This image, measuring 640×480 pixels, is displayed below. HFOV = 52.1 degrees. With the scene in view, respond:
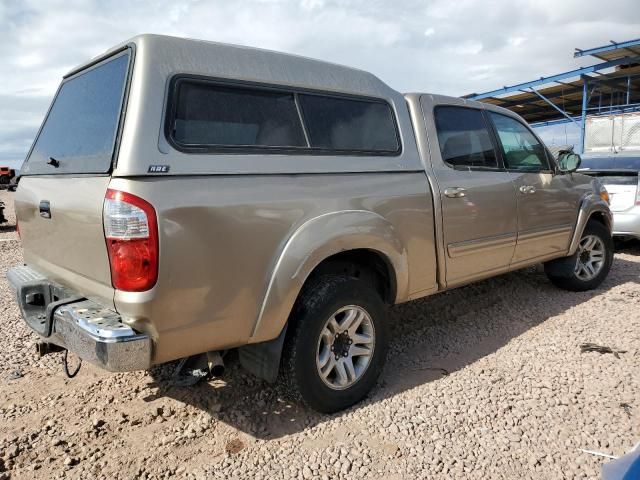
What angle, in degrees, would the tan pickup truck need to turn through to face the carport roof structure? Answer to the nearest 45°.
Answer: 0° — it already faces it

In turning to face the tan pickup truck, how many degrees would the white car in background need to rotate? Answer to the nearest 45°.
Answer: approximately 180°

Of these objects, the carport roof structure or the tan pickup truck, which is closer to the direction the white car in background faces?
the carport roof structure

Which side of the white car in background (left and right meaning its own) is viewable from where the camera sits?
back

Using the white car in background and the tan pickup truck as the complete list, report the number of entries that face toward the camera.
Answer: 0

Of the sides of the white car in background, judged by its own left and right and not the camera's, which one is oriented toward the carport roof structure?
front

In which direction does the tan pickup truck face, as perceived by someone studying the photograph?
facing away from the viewer and to the right of the viewer

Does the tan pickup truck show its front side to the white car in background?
yes

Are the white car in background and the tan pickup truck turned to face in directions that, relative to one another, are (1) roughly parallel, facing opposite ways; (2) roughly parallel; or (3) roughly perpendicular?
roughly parallel
